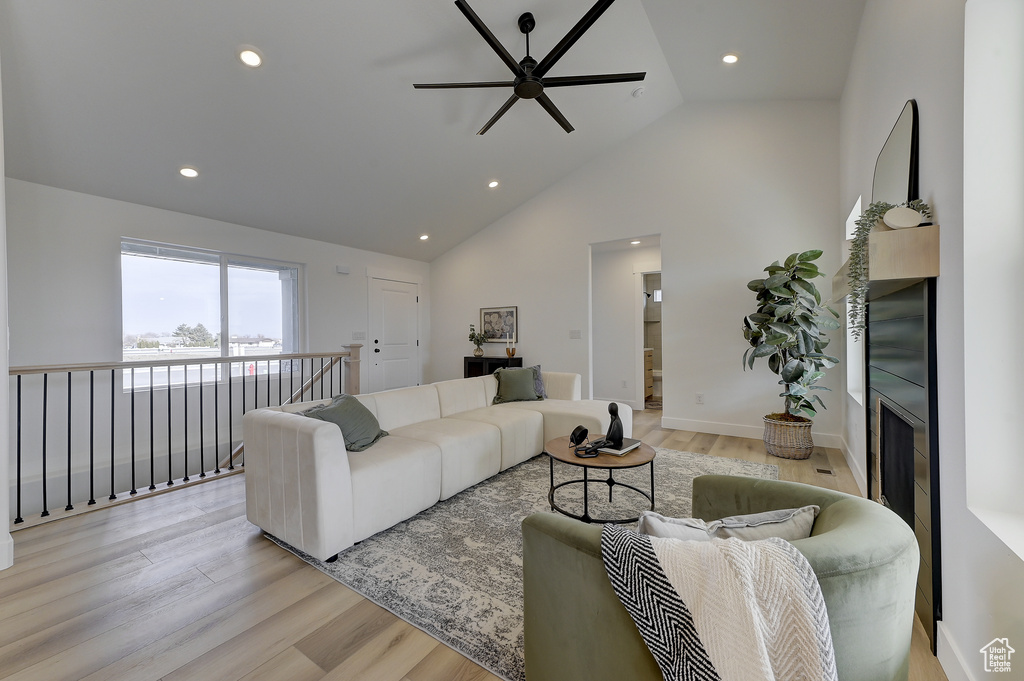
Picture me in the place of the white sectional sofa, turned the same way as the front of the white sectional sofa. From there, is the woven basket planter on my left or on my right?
on my left

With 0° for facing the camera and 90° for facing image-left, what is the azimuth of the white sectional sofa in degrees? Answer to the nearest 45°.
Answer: approximately 315°

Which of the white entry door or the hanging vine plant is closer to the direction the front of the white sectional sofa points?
the hanging vine plant

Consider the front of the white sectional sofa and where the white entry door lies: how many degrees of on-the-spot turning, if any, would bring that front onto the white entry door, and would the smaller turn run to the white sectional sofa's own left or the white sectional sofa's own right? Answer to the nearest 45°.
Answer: approximately 135° to the white sectional sofa's own left

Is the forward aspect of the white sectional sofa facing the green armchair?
yes

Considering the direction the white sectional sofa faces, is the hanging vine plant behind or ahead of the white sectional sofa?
ahead

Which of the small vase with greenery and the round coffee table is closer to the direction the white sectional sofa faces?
the round coffee table

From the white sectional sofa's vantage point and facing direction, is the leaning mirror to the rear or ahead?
ahead

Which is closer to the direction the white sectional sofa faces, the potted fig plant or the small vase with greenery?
the potted fig plant
